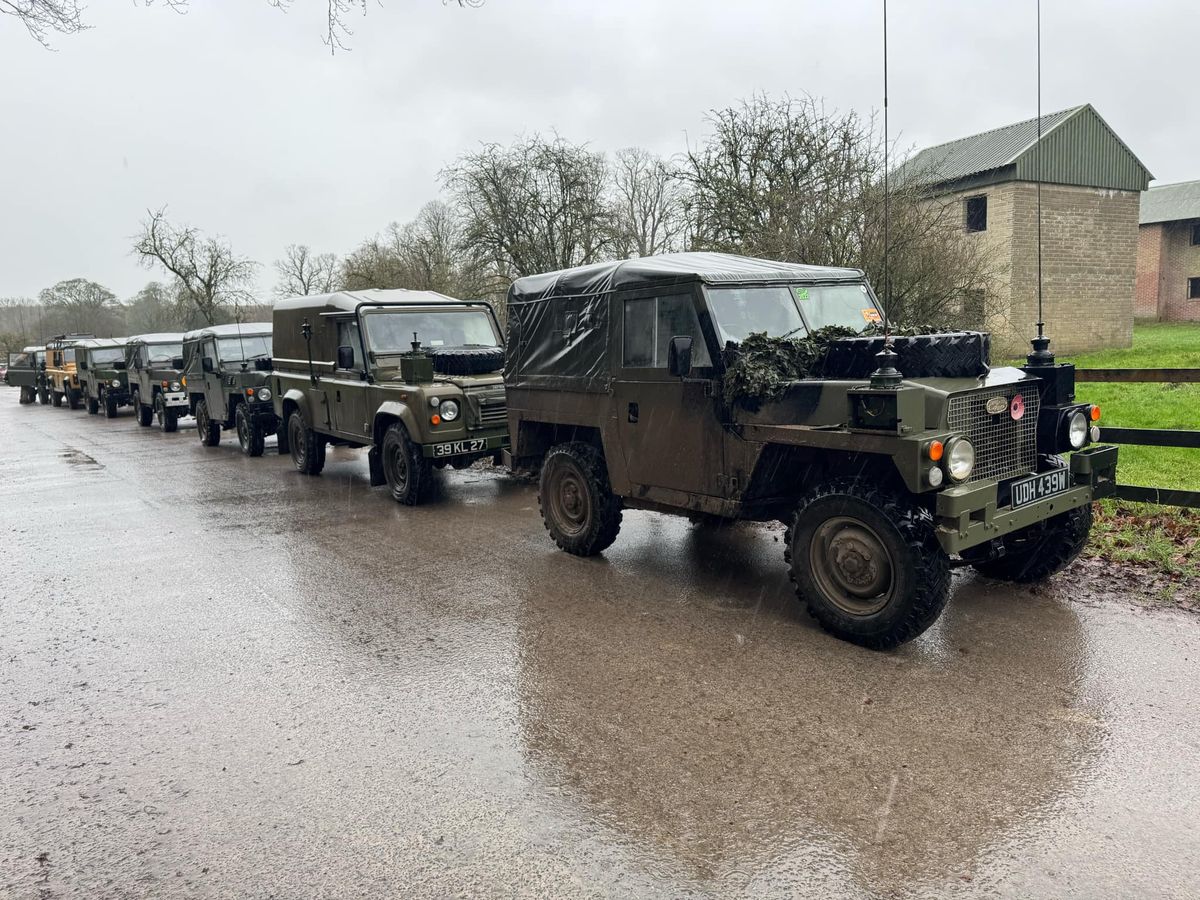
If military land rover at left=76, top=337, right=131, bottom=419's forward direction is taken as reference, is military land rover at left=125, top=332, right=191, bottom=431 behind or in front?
in front

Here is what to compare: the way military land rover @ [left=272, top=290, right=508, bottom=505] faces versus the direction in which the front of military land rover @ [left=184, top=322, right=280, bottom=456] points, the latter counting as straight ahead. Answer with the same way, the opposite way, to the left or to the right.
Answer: the same way

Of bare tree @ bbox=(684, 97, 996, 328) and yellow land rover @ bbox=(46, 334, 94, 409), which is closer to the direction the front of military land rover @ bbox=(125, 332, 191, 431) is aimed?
the bare tree

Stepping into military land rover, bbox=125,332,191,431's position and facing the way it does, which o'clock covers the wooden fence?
The wooden fence is roughly at 1 o'clock from the military land rover.

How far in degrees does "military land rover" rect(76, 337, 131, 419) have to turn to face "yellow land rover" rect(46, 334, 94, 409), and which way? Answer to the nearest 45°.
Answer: approximately 135° to its left

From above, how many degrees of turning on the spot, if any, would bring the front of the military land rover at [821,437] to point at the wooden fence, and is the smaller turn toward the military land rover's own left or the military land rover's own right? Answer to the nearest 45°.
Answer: approximately 90° to the military land rover's own left

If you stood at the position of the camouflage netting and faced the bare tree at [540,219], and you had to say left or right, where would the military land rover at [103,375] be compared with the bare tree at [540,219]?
left

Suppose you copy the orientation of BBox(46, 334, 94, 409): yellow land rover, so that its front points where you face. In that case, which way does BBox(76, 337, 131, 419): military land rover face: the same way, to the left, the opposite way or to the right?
the same way

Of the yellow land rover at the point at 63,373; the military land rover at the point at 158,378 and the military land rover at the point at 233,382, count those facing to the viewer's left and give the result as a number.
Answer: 0

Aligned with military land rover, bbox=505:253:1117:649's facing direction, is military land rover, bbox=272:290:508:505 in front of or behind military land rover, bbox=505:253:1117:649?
behind

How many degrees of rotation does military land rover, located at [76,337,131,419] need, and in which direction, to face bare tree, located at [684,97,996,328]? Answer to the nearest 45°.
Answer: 0° — it already faces it

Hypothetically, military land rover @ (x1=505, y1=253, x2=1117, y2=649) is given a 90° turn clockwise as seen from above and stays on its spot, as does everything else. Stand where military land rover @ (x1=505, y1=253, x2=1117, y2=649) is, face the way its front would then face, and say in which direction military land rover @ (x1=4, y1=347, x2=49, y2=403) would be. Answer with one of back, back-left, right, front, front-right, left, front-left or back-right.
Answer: right

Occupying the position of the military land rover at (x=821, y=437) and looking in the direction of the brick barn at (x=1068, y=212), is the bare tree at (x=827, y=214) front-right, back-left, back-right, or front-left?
front-left

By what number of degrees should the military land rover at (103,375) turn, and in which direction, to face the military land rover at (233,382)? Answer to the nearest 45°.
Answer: approximately 45° to its right

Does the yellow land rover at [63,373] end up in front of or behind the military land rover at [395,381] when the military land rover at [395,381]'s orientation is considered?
behind

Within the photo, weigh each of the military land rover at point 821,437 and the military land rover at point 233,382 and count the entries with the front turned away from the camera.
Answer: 0

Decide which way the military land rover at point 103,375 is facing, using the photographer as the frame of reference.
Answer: facing the viewer and to the right of the viewer

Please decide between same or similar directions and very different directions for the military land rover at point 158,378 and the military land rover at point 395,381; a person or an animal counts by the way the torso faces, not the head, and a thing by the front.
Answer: same or similar directions
